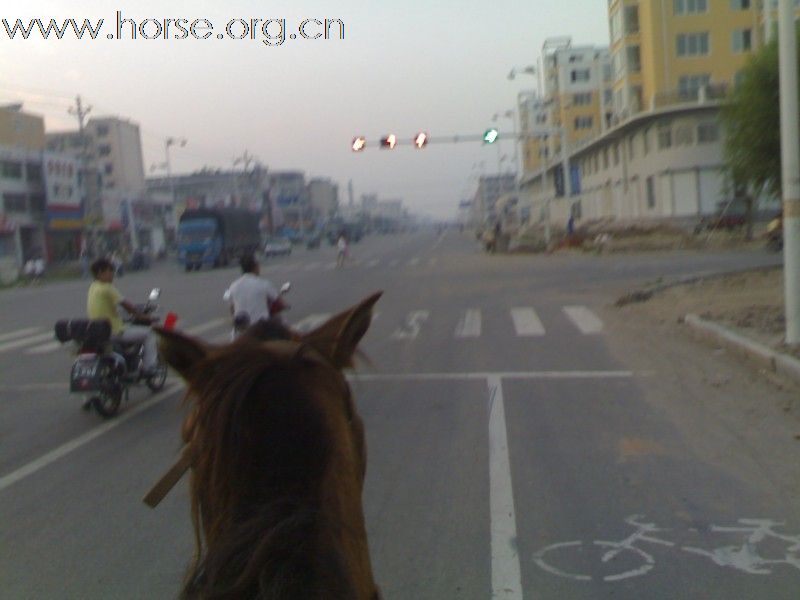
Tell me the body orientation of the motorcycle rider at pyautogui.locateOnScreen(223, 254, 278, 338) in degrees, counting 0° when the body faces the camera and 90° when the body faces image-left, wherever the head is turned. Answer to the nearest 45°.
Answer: approximately 180°

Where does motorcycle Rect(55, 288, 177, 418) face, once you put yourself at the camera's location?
facing away from the viewer and to the right of the viewer

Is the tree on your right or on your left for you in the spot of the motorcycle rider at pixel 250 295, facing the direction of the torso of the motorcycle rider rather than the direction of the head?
on your right

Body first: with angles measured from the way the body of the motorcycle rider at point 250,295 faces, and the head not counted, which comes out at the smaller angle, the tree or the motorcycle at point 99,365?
the tree

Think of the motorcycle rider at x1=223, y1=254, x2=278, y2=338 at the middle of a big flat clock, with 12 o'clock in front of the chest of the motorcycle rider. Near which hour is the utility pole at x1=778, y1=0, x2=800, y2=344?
The utility pole is roughly at 3 o'clock from the motorcycle rider.
